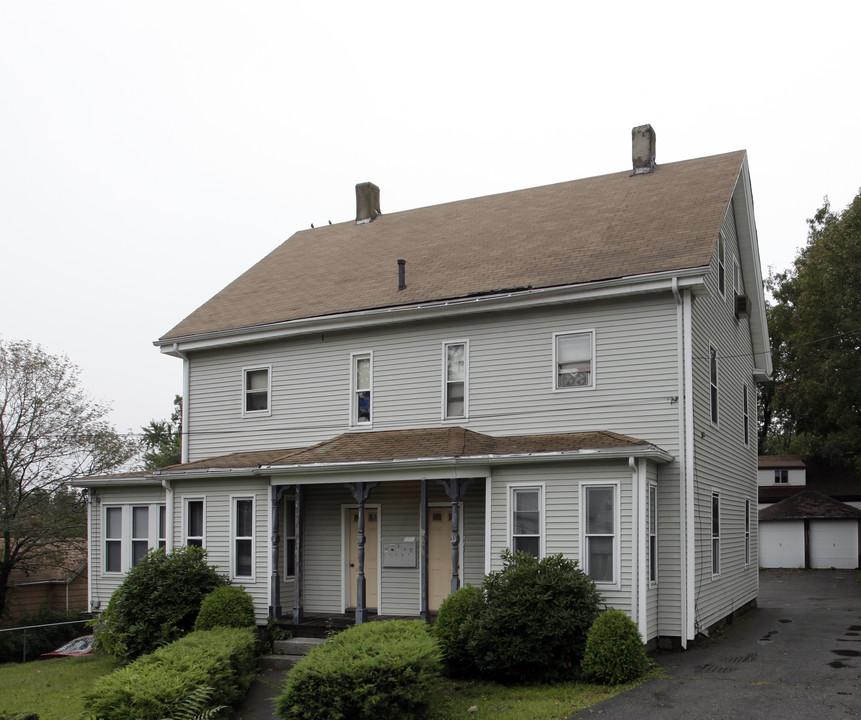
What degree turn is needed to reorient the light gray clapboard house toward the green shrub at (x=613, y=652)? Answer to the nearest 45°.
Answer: approximately 45° to its left

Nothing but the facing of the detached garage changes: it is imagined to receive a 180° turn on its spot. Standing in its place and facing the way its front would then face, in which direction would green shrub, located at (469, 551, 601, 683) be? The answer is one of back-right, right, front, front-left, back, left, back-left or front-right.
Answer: back

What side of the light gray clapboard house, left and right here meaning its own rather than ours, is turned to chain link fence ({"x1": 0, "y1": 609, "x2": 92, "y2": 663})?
right

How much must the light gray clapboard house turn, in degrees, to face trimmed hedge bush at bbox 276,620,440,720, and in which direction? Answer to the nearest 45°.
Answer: approximately 45° to its left

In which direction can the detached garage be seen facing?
toward the camera

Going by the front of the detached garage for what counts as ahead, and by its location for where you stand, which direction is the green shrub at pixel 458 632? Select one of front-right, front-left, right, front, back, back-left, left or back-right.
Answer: front

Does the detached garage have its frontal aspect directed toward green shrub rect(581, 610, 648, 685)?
yes

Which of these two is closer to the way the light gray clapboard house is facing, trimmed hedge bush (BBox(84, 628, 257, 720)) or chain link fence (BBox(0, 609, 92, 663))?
the trimmed hedge bush

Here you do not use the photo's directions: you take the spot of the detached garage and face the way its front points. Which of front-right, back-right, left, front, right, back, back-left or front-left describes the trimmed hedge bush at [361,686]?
front

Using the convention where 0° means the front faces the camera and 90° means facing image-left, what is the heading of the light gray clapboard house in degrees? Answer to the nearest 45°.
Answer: approximately 45°

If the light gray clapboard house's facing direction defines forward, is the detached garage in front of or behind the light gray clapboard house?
behind

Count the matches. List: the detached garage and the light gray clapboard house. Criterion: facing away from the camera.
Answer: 0
